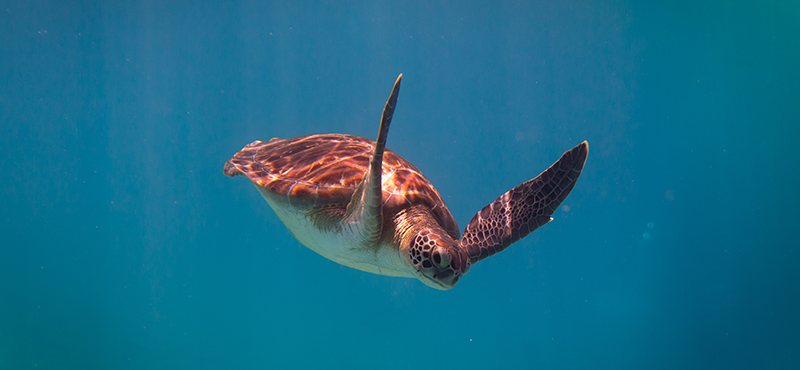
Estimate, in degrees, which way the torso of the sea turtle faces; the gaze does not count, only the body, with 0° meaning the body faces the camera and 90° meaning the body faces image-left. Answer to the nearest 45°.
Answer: approximately 315°
